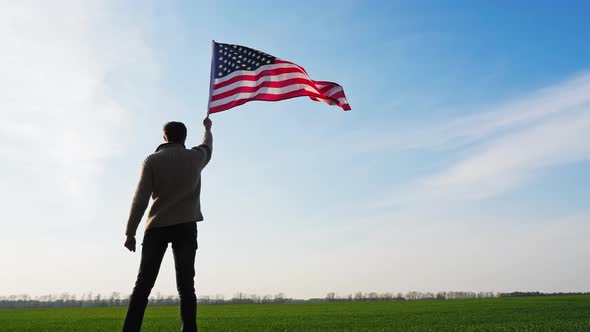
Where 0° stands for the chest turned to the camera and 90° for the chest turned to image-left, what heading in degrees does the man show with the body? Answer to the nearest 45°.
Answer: approximately 180°
